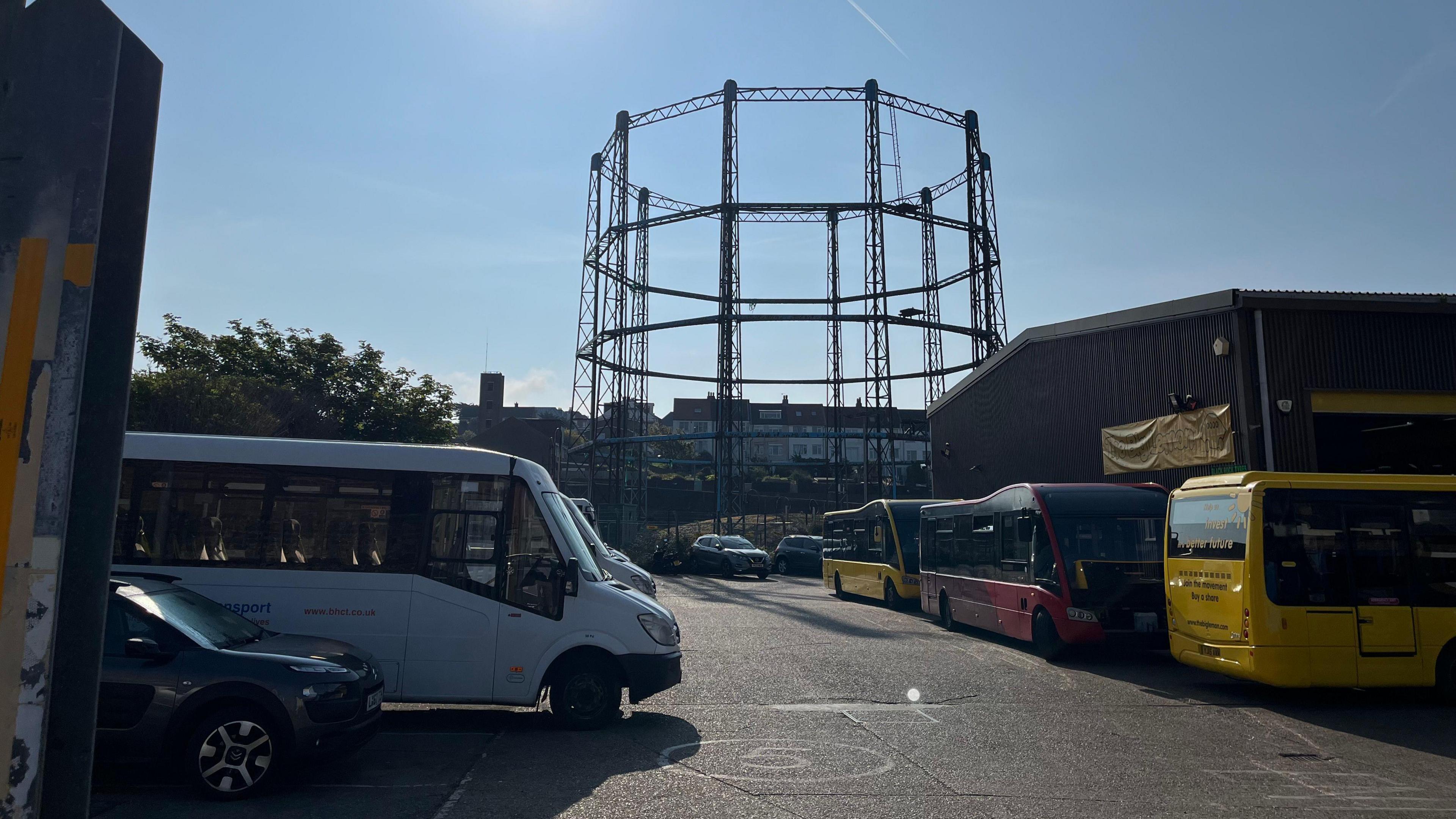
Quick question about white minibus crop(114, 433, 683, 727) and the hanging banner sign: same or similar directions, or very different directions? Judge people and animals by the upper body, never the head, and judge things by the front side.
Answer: very different directions

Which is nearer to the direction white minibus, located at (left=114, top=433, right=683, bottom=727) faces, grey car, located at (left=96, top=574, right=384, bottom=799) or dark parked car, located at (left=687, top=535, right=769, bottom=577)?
the dark parked car

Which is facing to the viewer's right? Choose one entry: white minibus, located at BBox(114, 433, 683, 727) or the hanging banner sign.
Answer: the white minibus

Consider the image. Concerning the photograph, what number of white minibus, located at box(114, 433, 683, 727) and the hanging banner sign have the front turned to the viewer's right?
1

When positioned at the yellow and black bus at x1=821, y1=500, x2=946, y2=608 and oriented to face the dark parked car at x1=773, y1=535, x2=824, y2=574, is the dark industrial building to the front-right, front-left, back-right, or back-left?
back-right

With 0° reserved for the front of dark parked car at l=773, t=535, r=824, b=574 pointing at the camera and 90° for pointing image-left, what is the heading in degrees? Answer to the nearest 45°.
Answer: approximately 315°

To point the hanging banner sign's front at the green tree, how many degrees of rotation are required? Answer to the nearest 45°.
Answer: approximately 45° to its right

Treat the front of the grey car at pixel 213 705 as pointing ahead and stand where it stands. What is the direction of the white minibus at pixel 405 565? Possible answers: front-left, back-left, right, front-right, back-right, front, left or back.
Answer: left

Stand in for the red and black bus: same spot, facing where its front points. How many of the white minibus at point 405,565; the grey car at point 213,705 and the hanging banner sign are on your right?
2

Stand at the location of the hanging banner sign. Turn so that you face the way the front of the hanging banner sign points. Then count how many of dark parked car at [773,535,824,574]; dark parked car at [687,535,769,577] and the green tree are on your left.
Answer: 0

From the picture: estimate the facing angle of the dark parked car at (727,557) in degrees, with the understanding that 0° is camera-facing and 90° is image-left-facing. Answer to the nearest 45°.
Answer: approximately 315°

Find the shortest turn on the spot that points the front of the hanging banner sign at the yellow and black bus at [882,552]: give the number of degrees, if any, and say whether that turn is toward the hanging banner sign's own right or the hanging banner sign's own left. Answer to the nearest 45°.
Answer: approximately 45° to the hanging banner sign's own right

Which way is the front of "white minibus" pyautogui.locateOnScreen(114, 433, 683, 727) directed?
to the viewer's right
